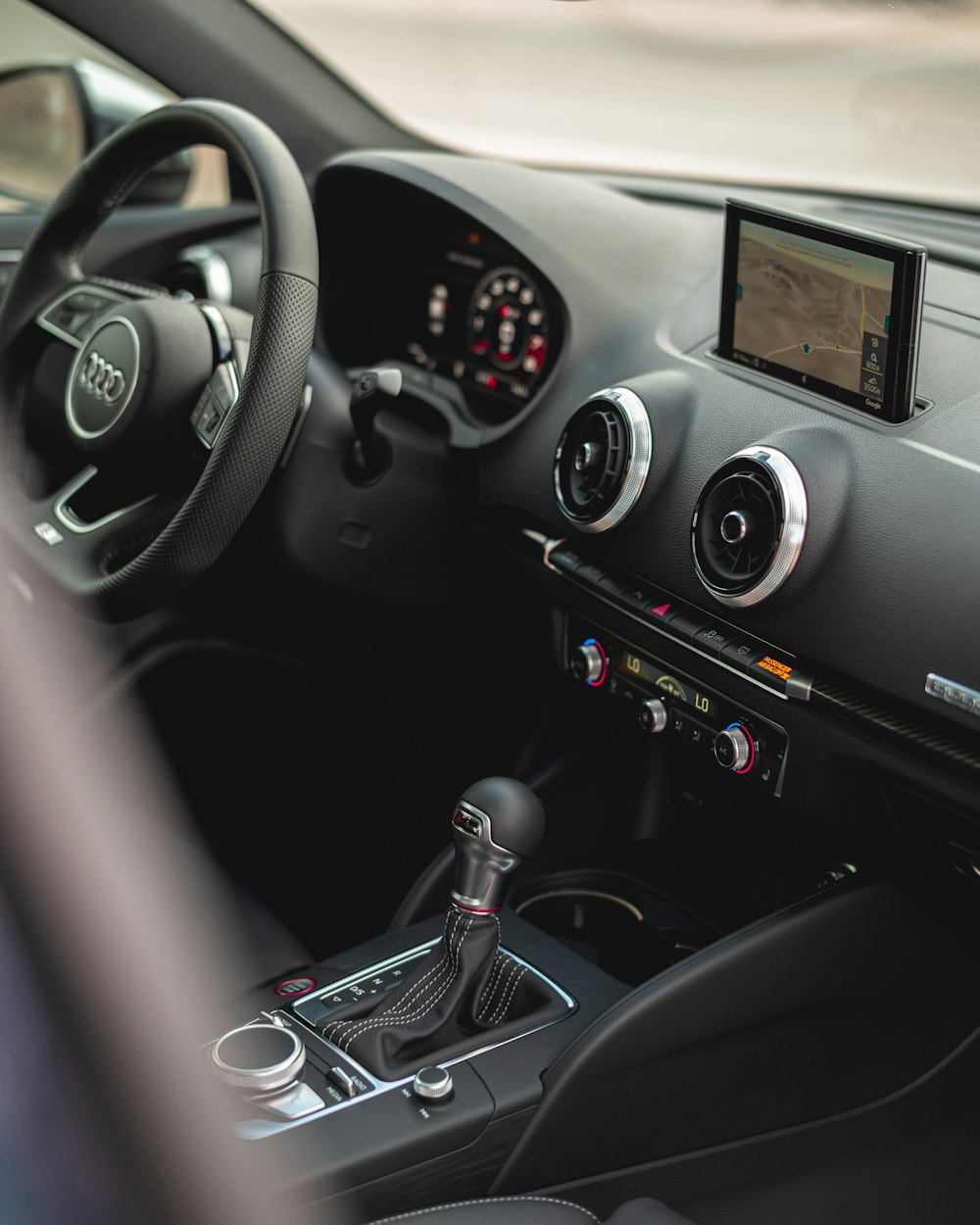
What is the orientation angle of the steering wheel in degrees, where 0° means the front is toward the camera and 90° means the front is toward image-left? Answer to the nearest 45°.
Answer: approximately 45°

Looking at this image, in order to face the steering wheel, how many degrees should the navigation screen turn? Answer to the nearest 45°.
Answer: approximately 45° to its right

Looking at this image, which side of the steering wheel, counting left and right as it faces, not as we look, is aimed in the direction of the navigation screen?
left

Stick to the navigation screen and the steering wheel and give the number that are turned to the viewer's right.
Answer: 0
